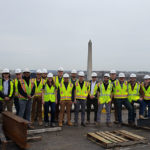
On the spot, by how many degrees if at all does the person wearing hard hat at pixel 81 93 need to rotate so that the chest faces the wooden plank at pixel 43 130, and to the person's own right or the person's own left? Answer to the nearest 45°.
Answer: approximately 45° to the person's own right

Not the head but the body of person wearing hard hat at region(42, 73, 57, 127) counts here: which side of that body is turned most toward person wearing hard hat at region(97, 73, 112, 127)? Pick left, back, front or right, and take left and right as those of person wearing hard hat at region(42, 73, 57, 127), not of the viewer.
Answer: left

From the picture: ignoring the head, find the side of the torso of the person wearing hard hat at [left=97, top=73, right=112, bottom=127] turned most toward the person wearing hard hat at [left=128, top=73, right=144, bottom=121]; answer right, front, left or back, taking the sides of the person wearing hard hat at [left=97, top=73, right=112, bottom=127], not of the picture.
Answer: left

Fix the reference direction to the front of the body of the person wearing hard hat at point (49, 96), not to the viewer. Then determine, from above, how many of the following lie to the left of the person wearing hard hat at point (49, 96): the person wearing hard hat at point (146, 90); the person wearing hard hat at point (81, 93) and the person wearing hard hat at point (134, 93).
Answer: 3

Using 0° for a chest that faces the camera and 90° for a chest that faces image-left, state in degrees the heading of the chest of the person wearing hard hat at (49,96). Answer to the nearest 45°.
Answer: approximately 0°
